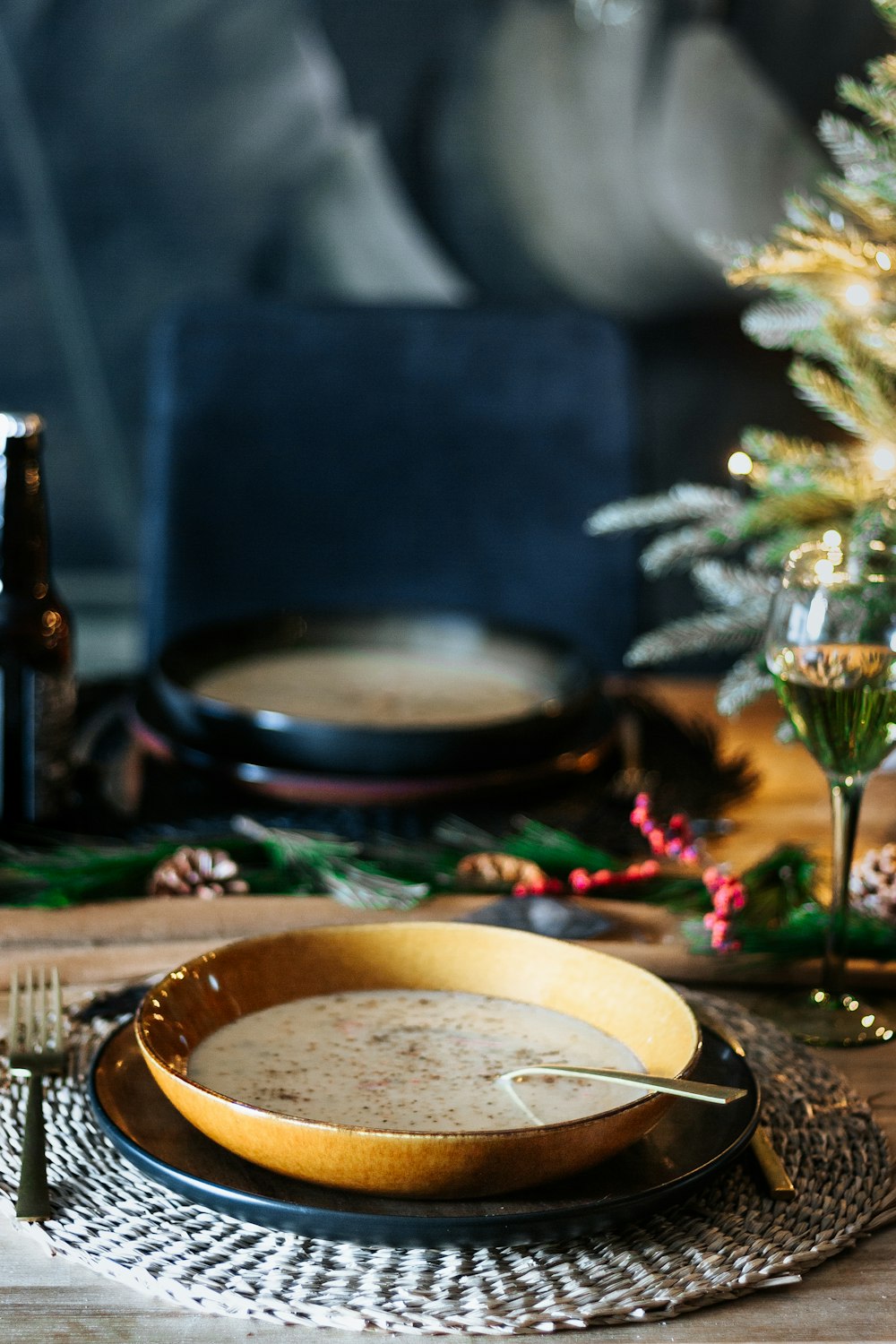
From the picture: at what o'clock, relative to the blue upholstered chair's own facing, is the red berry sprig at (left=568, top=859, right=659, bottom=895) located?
The red berry sprig is roughly at 12 o'clock from the blue upholstered chair.

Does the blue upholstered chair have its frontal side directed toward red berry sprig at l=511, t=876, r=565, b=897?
yes

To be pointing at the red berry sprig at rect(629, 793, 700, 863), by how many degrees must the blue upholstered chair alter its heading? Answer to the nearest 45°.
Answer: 0° — it already faces it

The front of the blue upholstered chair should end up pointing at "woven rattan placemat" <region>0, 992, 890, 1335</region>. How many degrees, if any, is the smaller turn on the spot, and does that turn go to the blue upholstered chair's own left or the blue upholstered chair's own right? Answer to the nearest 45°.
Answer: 0° — it already faces it

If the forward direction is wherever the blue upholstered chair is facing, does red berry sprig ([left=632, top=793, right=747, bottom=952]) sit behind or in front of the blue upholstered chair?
in front

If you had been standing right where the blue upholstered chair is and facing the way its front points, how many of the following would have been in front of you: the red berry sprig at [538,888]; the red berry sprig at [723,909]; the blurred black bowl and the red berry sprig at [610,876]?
4

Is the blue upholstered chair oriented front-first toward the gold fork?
yes

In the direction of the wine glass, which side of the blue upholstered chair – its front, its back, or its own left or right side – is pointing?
front

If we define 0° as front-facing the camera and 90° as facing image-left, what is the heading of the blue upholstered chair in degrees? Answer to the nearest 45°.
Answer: approximately 0°

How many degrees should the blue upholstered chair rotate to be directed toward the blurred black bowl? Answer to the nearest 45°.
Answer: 0° — it already faces it

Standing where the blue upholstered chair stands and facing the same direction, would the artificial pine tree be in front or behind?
in front

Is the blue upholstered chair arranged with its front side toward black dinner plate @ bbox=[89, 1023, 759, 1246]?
yes
